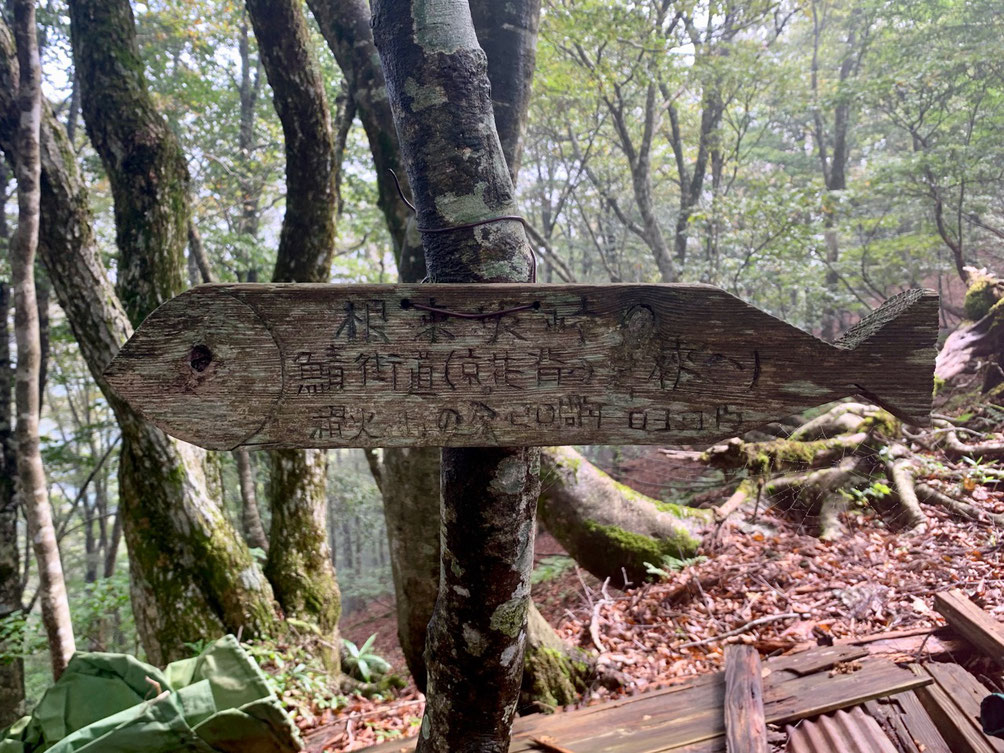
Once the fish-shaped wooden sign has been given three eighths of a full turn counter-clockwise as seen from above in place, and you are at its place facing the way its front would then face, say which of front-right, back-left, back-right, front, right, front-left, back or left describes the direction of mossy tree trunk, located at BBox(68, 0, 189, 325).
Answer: left

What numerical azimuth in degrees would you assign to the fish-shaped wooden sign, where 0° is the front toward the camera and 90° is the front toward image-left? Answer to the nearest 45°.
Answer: approximately 0°

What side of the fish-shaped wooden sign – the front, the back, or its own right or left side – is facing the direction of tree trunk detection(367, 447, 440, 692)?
back

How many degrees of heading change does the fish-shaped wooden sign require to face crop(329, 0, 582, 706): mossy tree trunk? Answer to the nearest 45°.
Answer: approximately 180°

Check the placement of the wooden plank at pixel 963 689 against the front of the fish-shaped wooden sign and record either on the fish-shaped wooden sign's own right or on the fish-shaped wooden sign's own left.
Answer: on the fish-shaped wooden sign's own left

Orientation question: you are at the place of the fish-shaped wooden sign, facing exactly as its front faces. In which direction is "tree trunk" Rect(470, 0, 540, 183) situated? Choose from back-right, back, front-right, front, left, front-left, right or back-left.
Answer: back

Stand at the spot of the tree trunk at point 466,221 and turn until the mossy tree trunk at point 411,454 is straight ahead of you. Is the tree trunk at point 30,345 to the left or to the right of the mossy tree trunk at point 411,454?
left

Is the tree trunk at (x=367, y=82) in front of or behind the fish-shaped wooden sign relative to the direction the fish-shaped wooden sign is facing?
behind
